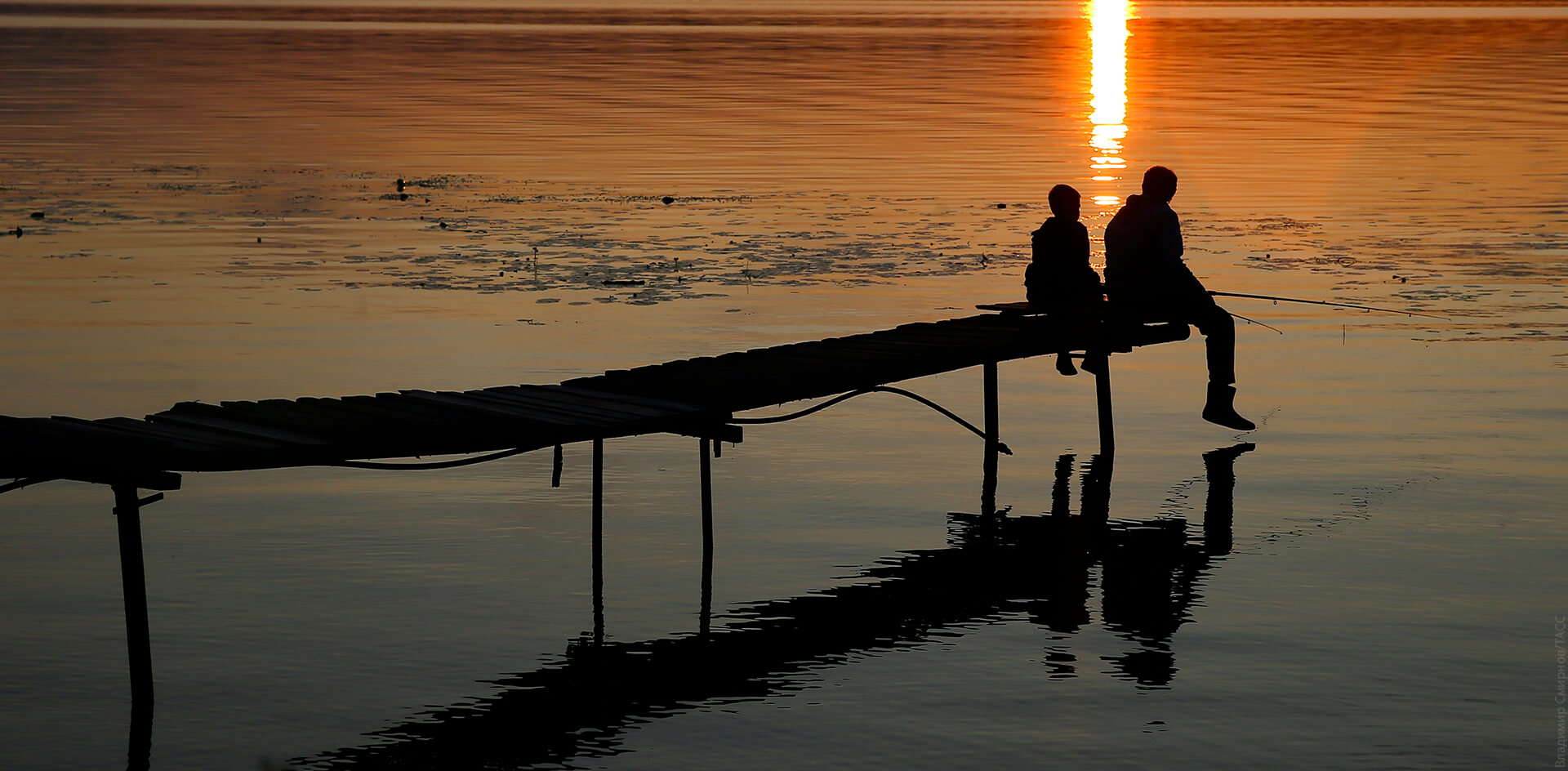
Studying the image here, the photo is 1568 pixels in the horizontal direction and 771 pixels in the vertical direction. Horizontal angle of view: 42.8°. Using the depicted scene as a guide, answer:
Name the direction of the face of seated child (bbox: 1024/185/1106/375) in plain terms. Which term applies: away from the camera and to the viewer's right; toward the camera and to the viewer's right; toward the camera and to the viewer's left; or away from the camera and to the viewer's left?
away from the camera and to the viewer's right

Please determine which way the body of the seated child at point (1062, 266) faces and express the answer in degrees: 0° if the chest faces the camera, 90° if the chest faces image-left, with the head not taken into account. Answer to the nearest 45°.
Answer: approximately 180°

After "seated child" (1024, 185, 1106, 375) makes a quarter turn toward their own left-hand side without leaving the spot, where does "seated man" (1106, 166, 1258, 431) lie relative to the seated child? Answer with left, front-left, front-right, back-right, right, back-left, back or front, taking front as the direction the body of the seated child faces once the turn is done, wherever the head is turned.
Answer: back
